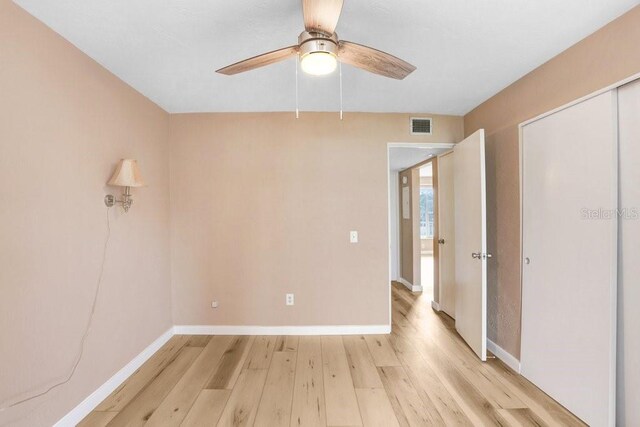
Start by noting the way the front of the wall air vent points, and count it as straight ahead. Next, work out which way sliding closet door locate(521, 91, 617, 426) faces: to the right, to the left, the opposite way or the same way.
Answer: to the right

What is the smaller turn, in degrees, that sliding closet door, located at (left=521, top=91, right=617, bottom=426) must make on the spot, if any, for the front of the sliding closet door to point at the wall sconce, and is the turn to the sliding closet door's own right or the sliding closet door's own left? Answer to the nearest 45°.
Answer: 0° — it already faces it

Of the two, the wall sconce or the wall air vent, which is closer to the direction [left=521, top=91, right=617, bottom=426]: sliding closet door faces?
the wall sconce

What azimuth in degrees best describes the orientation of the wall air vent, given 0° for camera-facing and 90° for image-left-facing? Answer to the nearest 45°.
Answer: approximately 0°

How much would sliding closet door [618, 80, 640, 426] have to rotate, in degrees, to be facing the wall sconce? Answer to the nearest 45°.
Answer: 0° — it already faces it

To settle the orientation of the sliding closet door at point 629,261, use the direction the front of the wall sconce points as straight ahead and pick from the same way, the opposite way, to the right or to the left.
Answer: the opposite way

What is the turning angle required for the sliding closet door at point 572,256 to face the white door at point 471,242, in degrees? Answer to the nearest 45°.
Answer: approximately 90° to its right

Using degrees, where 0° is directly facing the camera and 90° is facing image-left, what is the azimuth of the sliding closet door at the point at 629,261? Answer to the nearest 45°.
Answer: approximately 45°

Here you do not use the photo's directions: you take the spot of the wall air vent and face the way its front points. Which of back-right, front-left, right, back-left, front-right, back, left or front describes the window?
back
